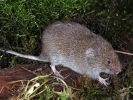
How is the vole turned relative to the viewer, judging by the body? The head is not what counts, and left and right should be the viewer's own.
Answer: facing to the right of the viewer
